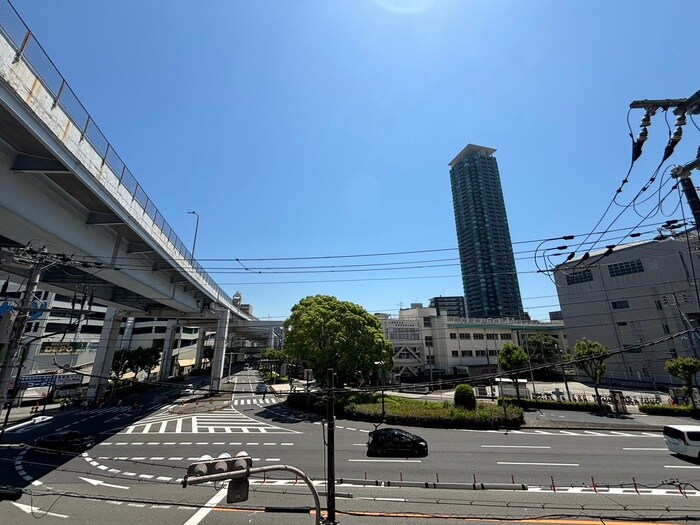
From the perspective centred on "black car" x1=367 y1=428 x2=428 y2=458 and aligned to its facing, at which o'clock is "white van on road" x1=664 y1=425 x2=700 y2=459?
The white van on road is roughly at 12 o'clock from the black car.

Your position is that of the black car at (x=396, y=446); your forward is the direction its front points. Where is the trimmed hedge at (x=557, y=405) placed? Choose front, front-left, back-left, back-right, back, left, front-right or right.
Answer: front-left

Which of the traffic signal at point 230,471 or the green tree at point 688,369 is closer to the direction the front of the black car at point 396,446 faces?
the green tree

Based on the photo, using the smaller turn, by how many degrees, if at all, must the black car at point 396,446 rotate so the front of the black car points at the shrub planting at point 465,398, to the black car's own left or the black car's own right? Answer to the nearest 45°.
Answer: approximately 45° to the black car's own left

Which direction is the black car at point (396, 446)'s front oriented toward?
to the viewer's right

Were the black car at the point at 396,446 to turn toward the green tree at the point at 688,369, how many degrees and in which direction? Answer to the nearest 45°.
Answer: approximately 45° to its left

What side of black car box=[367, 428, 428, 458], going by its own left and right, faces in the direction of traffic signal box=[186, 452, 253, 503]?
right

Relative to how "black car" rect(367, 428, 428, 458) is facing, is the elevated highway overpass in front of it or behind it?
behind

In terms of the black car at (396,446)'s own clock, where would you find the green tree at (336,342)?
The green tree is roughly at 8 o'clock from the black car.

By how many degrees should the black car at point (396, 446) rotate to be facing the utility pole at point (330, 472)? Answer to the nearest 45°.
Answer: approximately 90° to its right

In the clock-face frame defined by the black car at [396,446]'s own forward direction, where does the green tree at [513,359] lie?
The green tree is roughly at 10 o'clock from the black car.
